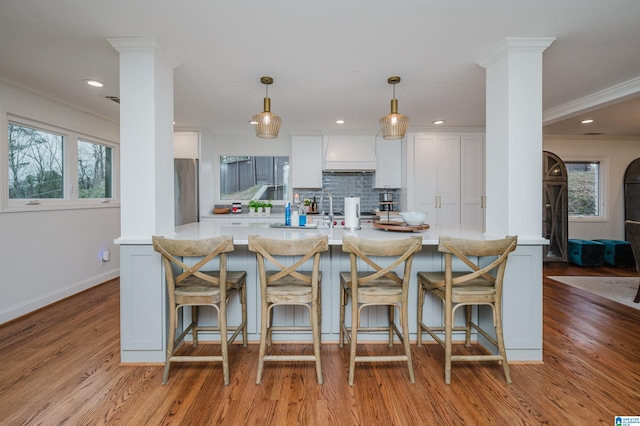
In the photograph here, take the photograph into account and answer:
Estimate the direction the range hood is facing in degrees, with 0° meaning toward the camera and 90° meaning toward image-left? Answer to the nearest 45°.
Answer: approximately 0°

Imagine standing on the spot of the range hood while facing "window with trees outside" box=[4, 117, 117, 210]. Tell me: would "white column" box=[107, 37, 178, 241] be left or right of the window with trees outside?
left

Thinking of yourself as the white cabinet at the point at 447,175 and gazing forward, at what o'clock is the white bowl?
The white bowl is roughly at 12 o'clock from the white cabinet.

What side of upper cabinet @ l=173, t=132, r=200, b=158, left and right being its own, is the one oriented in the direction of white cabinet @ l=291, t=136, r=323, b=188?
left
